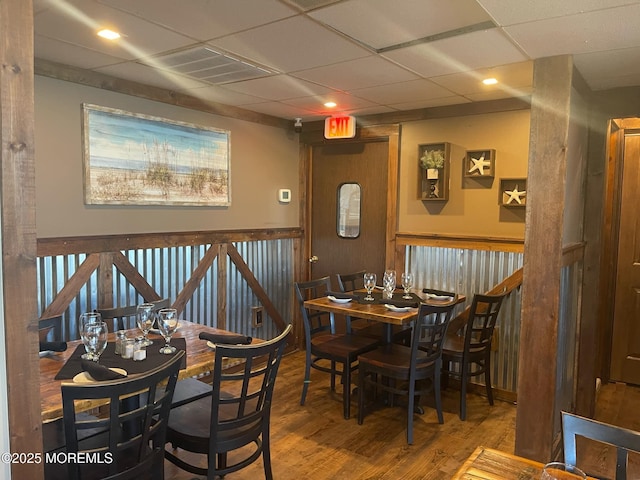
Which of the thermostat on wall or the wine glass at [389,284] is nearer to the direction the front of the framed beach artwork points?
the wine glass

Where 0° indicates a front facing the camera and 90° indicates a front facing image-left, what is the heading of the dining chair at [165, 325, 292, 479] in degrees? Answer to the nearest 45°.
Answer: approximately 135°

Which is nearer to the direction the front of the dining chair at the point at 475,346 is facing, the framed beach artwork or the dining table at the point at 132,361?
the framed beach artwork

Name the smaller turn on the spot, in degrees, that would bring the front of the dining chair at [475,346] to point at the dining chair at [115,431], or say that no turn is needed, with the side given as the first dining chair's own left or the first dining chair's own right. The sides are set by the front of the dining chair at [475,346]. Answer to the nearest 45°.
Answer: approximately 90° to the first dining chair's own left

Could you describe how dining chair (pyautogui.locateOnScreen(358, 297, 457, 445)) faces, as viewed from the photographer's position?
facing away from the viewer and to the left of the viewer
